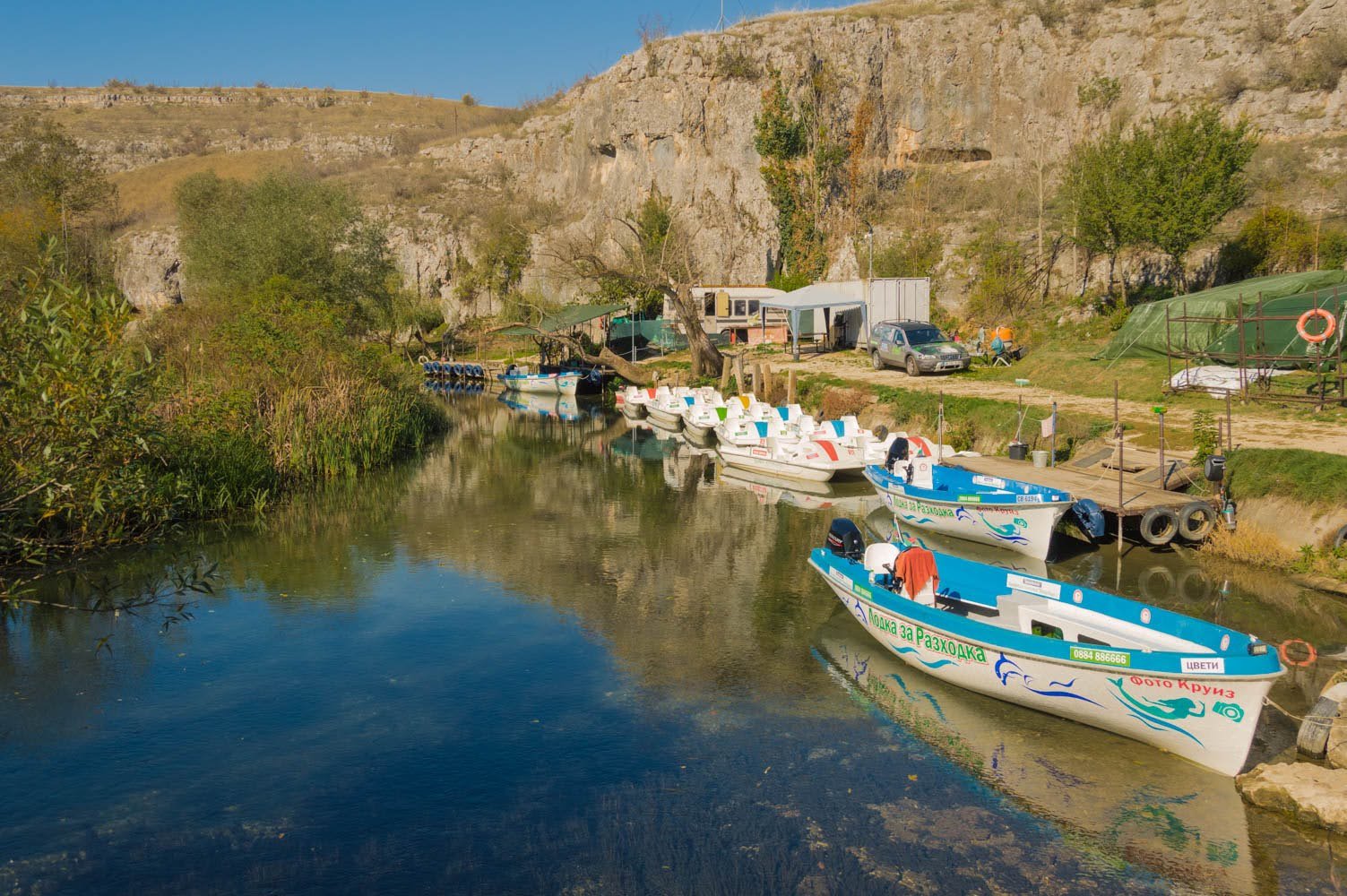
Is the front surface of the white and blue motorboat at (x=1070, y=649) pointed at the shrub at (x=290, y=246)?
no

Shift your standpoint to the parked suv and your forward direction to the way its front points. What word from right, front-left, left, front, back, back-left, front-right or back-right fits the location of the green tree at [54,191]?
back-right

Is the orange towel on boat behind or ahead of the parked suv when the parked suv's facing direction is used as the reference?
ahead

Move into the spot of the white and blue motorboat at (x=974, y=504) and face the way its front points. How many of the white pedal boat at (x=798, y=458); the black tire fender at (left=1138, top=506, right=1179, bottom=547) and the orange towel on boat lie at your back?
1

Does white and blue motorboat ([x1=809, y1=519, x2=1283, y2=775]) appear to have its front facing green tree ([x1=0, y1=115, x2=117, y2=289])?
no

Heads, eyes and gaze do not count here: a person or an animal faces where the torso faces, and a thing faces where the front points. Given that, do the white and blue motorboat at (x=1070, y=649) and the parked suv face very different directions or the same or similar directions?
same or similar directions

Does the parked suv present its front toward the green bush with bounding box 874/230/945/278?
no

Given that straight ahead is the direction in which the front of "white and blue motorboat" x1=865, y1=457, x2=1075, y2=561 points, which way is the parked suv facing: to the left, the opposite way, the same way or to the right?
the same way

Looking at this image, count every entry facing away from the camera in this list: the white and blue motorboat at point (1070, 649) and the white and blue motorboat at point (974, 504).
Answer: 0

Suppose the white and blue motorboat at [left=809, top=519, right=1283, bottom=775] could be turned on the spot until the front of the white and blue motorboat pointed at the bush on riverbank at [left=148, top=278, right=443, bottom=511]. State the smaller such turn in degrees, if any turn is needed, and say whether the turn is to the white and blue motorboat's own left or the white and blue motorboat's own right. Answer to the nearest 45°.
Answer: approximately 180°

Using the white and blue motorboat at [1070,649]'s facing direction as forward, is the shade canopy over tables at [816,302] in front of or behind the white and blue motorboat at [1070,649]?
behind

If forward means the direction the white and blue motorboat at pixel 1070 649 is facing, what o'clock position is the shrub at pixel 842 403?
The shrub is roughly at 7 o'clock from the white and blue motorboat.

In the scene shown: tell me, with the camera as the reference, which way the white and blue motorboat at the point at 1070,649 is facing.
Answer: facing the viewer and to the right of the viewer

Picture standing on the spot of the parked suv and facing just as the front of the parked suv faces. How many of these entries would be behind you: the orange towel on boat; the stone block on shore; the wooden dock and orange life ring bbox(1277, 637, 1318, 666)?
0

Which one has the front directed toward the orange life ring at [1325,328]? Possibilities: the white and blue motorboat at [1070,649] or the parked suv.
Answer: the parked suv

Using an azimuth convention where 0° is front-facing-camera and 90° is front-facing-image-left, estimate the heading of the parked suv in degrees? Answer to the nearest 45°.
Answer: approximately 315°
